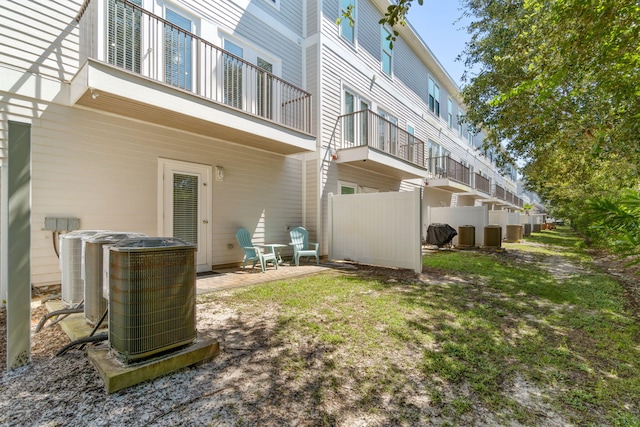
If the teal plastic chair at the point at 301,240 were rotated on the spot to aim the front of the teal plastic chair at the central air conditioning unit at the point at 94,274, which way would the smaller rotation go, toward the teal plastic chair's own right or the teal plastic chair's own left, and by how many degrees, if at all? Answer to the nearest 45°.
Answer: approximately 45° to the teal plastic chair's own right

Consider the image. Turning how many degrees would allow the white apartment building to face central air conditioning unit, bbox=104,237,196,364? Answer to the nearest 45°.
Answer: approximately 45° to its right

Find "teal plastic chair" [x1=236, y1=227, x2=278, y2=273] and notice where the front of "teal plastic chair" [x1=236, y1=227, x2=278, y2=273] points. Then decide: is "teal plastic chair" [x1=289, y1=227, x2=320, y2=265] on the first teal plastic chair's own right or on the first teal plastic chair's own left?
on the first teal plastic chair's own left

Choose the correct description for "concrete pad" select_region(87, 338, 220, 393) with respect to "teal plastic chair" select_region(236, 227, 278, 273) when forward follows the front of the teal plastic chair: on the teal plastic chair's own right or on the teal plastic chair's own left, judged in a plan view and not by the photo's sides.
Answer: on the teal plastic chair's own right
